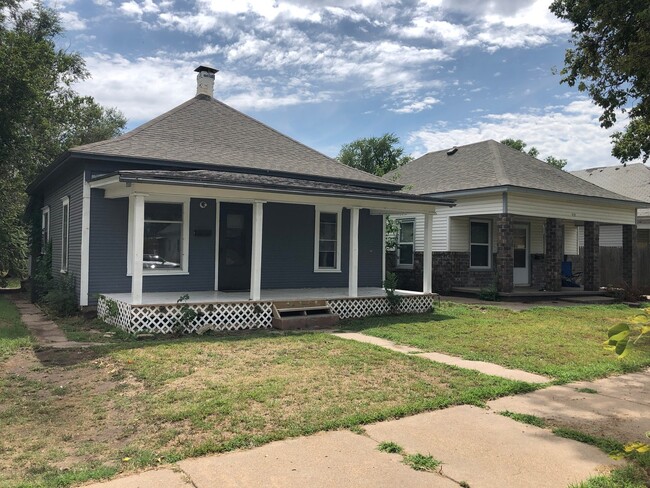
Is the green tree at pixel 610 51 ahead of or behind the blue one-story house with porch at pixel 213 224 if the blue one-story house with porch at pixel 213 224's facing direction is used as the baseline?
ahead

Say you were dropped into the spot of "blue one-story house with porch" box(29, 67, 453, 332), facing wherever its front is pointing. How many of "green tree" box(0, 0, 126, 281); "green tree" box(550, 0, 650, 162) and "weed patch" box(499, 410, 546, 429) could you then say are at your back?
1

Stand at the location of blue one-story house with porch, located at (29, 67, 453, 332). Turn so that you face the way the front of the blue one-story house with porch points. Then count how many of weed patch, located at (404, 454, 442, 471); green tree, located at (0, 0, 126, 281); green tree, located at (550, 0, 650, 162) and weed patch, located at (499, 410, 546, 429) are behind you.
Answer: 1

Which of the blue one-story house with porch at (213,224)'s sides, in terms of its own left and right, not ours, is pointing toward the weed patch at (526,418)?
front

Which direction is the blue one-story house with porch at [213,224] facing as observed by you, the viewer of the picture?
facing the viewer and to the right of the viewer

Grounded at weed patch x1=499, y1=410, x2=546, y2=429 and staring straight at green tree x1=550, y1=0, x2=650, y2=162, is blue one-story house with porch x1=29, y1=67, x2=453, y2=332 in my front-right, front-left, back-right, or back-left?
front-left

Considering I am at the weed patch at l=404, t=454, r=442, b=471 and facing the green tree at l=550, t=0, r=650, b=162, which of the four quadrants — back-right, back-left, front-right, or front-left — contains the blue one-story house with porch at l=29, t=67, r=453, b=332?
front-left

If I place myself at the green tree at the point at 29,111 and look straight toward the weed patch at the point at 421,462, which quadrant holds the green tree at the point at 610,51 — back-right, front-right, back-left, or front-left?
front-left
